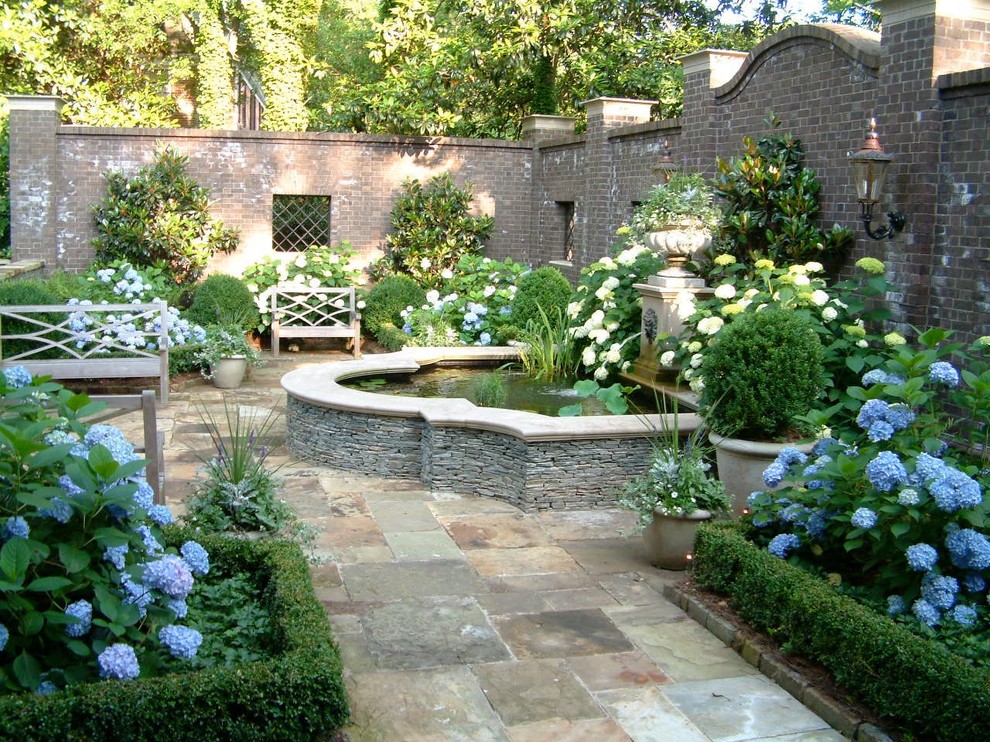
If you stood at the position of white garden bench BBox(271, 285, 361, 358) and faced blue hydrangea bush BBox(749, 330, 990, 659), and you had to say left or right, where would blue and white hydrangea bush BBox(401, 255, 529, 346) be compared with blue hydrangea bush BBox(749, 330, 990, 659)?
left

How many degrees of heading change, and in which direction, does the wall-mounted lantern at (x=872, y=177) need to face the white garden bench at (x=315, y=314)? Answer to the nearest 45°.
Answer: approximately 45° to its right

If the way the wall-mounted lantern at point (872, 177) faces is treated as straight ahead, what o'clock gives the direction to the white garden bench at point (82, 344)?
The white garden bench is roughly at 12 o'clock from the wall-mounted lantern.

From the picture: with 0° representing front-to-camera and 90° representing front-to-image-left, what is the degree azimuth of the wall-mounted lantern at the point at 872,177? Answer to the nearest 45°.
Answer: approximately 90°

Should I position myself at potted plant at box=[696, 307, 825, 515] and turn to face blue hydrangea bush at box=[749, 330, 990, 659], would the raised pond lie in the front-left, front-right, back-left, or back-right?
back-right

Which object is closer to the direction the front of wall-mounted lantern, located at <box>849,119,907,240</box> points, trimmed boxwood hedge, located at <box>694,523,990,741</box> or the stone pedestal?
the stone pedestal

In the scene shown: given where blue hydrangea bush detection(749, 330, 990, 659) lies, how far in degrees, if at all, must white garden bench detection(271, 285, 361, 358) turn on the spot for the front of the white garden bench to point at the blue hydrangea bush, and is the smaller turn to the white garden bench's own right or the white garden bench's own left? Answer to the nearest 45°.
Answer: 0° — it already faces it

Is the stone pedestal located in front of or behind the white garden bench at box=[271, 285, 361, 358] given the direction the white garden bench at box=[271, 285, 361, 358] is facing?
in front

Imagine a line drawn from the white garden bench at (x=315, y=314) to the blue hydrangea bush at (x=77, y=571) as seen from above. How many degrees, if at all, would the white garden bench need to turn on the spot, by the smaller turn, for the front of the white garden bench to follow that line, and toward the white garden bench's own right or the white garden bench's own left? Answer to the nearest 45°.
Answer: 0° — it already faces it

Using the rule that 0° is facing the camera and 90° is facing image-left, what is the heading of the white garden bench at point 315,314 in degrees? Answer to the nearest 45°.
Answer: approximately 0°

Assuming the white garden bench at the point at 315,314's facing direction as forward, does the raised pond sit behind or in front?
in front
